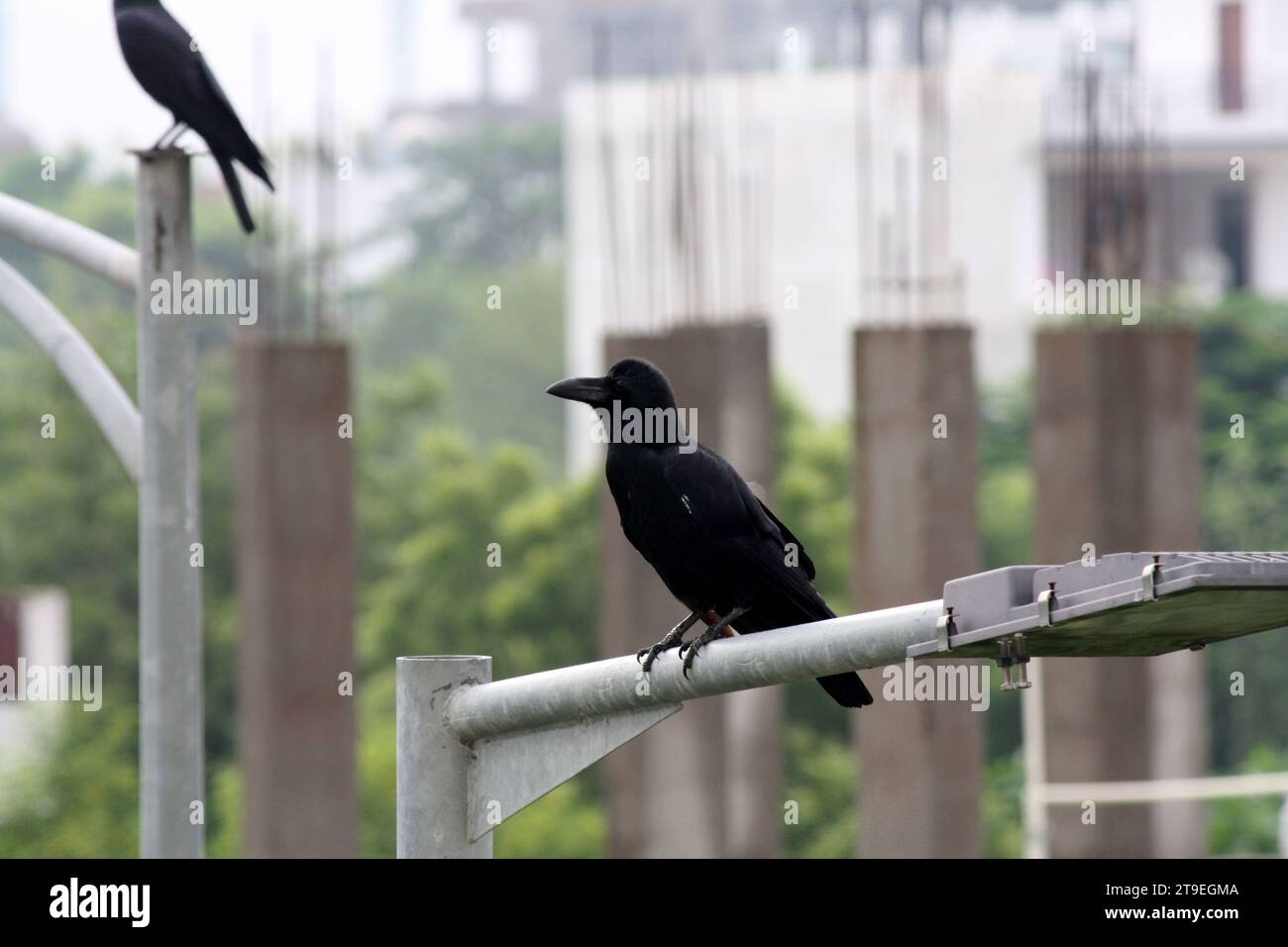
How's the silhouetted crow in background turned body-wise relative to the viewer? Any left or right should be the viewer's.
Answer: facing to the left of the viewer

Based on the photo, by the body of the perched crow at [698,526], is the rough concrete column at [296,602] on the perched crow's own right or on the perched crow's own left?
on the perched crow's own right

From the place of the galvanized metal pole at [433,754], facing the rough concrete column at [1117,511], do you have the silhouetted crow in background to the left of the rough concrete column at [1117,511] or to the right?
left

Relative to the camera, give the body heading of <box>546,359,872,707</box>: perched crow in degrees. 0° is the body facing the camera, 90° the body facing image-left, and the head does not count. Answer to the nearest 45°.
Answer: approximately 90°

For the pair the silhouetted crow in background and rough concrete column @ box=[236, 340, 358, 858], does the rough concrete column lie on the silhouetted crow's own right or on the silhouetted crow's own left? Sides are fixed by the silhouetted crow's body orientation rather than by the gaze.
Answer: on the silhouetted crow's own right

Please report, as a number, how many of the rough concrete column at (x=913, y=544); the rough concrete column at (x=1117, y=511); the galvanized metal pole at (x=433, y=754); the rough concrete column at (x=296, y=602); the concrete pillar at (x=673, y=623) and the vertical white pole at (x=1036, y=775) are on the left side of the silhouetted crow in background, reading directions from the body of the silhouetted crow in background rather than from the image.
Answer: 1

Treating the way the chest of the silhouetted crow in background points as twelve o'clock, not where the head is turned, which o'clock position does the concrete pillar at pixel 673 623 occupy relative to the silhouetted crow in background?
The concrete pillar is roughly at 4 o'clock from the silhouetted crow in background.

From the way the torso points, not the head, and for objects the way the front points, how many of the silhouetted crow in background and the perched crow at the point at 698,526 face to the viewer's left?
2

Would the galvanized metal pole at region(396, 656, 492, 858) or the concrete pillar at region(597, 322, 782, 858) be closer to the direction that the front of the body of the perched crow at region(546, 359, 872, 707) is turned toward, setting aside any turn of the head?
the galvanized metal pole

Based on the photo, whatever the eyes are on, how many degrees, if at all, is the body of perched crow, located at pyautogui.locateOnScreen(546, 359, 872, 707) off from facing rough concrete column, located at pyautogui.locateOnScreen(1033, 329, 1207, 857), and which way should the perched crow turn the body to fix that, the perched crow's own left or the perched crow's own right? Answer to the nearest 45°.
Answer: approximately 90° to the perched crow's own right

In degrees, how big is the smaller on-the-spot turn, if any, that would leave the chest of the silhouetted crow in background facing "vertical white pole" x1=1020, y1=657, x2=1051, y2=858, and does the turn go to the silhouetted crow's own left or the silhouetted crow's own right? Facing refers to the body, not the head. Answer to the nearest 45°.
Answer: approximately 135° to the silhouetted crow's own right

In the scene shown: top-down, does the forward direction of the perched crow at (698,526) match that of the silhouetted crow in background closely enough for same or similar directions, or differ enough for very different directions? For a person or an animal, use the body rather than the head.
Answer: same or similar directions
